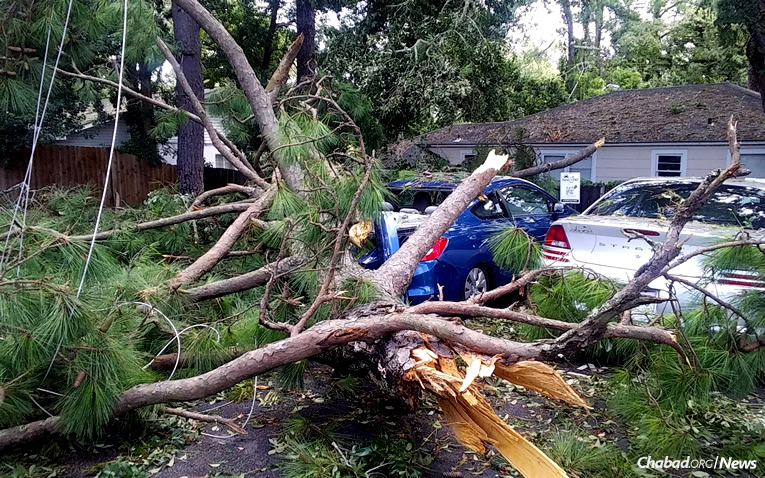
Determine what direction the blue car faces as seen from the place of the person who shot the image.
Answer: facing away from the viewer and to the right of the viewer

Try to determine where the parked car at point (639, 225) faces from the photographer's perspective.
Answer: facing away from the viewer and to the right of the viewer

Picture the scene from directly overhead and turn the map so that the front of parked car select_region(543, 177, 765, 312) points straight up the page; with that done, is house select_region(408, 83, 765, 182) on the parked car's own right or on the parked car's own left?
on the parked car's own left
